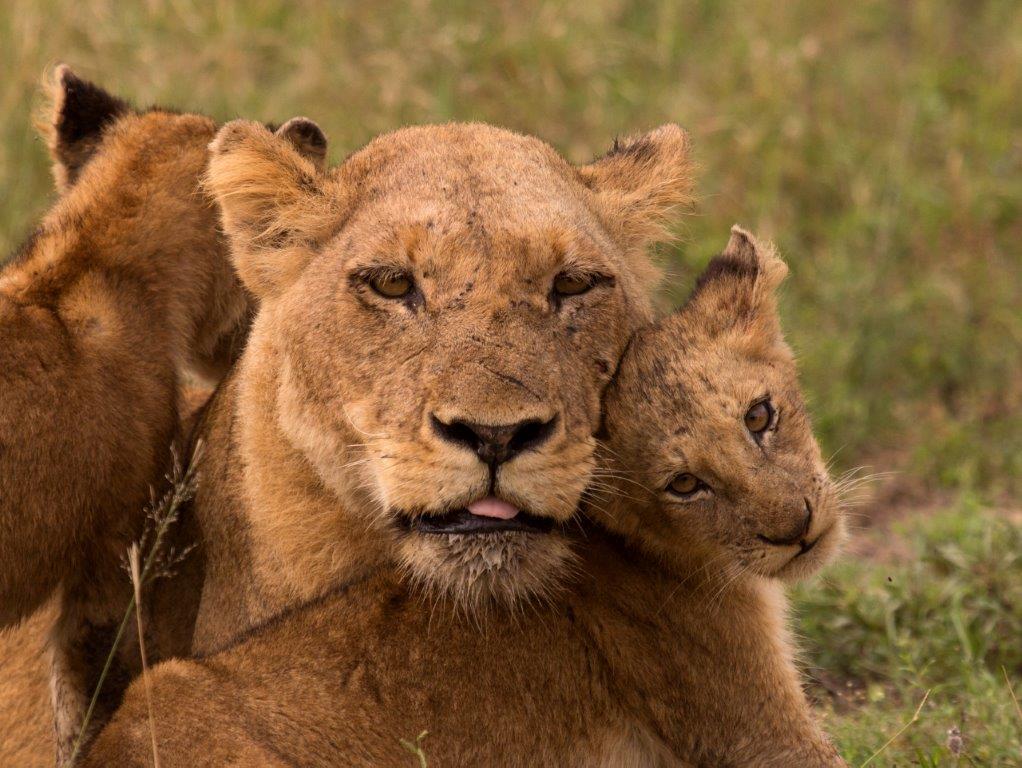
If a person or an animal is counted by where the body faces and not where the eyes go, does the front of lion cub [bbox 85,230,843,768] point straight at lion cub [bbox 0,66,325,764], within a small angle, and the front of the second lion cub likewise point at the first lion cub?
no

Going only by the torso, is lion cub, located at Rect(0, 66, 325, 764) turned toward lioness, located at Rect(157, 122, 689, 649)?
no

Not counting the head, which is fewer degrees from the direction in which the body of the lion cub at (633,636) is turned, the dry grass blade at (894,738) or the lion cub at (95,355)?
the dry grass blade

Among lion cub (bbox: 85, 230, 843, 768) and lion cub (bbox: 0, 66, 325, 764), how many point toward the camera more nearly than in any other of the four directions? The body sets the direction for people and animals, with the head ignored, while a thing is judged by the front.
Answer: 0

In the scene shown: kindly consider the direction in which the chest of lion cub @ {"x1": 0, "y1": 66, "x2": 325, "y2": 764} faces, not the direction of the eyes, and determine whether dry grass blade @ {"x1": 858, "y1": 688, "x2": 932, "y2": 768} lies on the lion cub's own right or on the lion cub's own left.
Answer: on the lion cub's own right

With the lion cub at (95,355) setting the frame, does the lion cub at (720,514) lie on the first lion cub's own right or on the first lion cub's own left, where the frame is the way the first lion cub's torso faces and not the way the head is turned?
on the first lion cub's own right

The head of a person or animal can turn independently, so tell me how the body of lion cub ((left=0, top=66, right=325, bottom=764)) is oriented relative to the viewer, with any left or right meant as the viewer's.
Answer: facing away from the viewer and to the right of the viewer
